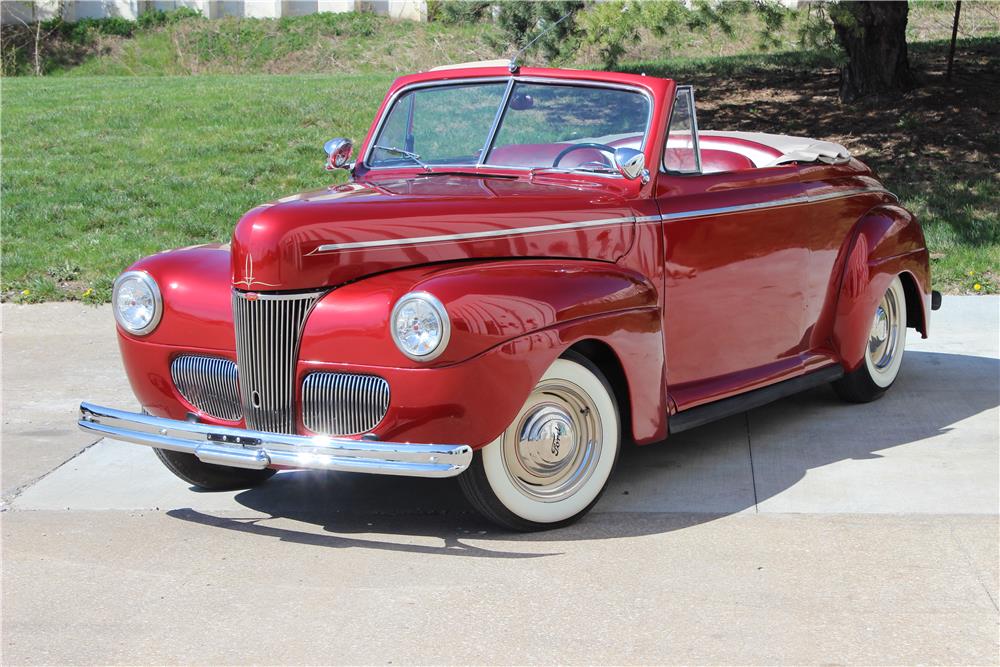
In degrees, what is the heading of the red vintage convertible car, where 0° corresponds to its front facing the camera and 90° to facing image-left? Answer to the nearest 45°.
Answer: approximately 45°

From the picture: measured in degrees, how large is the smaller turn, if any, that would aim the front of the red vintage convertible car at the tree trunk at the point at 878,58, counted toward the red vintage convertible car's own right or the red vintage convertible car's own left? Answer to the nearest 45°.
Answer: approximately 180°
